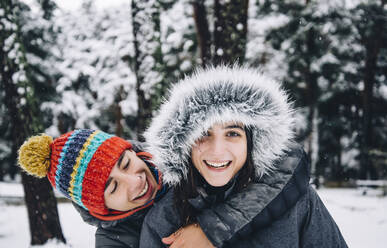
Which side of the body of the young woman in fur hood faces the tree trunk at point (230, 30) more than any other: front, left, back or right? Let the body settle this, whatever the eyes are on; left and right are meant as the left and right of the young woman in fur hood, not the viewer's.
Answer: back

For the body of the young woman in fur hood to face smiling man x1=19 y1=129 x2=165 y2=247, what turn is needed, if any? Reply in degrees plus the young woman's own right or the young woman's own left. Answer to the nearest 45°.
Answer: approximately 90° to the young woman's own right

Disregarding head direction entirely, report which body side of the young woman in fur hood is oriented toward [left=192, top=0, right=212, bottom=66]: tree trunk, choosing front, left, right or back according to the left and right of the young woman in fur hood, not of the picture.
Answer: back

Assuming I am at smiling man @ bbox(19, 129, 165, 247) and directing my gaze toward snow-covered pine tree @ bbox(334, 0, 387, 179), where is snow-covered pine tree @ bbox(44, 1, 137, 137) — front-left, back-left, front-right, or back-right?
front-left

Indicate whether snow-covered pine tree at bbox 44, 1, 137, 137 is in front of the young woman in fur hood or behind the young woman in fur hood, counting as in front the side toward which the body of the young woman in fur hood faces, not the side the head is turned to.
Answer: behind

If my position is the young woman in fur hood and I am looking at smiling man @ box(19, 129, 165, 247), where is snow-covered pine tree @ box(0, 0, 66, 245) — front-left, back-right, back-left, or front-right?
front-right

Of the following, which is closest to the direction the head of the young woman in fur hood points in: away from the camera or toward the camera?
toward the camera

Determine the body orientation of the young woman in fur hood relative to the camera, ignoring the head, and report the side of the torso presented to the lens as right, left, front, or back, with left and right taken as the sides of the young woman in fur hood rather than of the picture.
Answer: front

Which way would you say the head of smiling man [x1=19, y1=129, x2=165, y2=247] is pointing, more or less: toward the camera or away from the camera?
toward the camera
